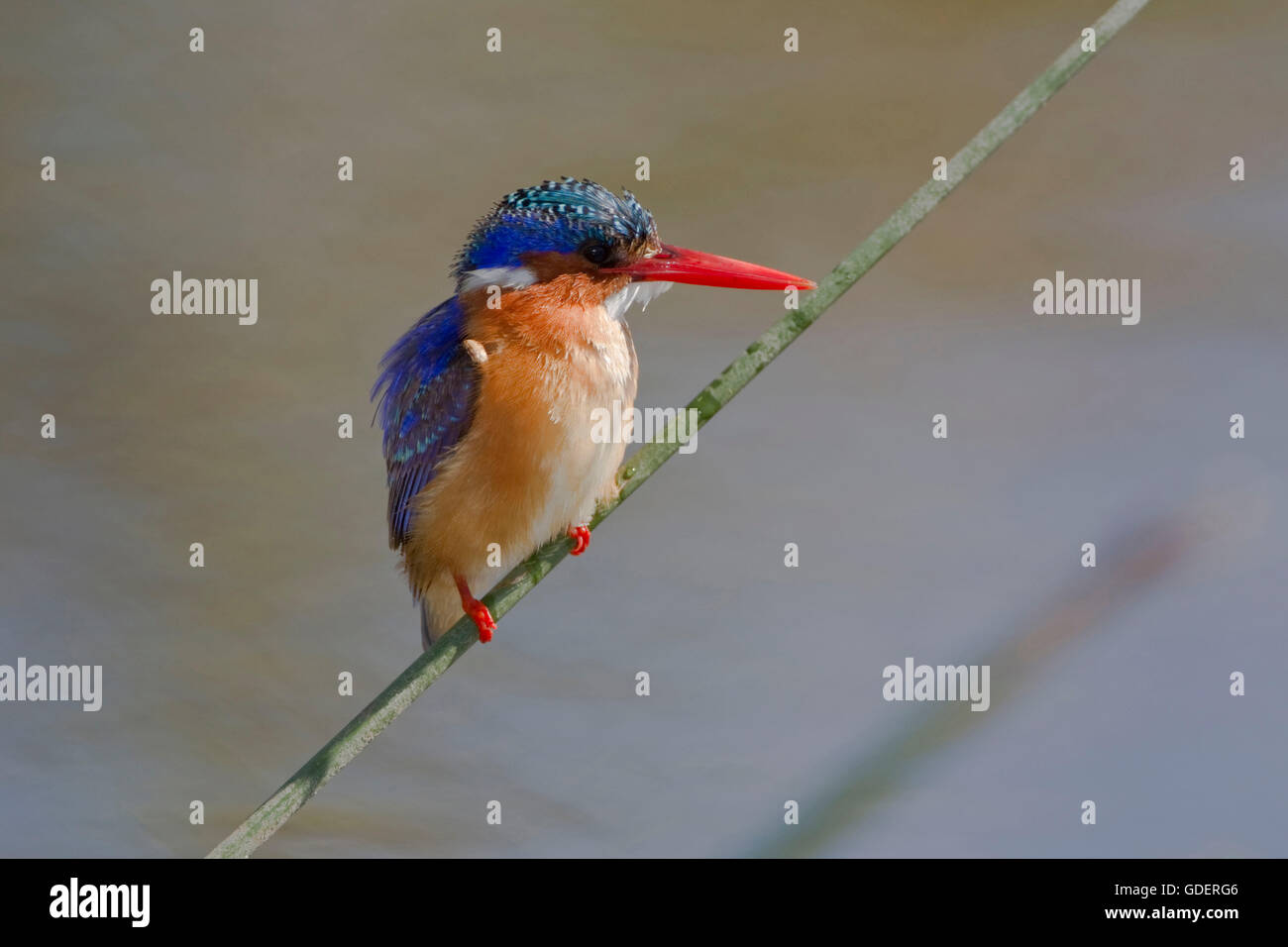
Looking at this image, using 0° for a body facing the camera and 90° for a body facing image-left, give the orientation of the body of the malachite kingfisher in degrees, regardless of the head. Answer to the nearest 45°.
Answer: approximately 315°
